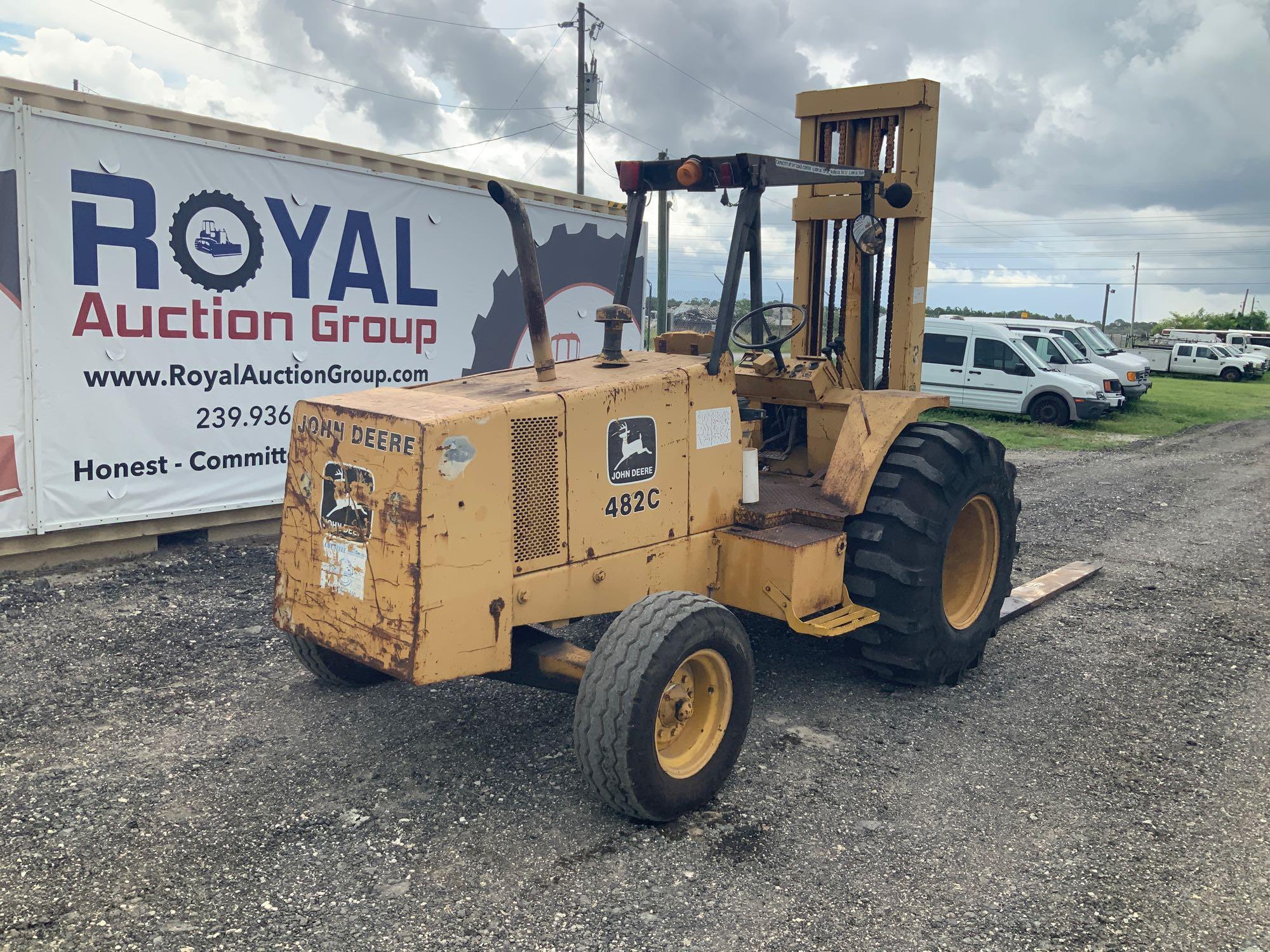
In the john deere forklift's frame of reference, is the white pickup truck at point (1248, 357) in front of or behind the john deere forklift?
in front

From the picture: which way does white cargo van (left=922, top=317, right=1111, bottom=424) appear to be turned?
to the viewer's right

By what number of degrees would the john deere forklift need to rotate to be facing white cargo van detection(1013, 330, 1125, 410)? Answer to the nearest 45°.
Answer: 0° — it already faces it

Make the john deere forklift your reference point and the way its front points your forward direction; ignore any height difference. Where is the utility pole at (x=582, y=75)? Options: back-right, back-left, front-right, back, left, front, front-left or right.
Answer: front-left

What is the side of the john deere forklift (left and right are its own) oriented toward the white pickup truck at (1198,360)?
front

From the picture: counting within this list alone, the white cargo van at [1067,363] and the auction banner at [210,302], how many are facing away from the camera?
0

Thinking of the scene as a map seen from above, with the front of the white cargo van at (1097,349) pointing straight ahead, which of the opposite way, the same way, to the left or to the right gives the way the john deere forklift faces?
to the left

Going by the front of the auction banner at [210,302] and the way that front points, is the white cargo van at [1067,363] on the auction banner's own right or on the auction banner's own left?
on the auction banner's own left

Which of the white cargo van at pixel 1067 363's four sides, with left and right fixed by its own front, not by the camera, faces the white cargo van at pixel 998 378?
right

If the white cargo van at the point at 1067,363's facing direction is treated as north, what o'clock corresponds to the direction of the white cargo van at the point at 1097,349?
the white cargo van at the point at 1097,349 is roughly at 8 o'clock from the white cargo van at the point at 1067,363.

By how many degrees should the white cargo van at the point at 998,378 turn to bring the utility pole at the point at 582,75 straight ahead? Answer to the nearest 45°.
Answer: approximately 135° to its left

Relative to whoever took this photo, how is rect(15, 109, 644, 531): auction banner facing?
facing the viewer and to the right of the viewer

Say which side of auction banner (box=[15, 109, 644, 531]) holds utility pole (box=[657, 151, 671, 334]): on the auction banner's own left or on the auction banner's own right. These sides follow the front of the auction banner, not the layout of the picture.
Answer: on the auction banner's own left

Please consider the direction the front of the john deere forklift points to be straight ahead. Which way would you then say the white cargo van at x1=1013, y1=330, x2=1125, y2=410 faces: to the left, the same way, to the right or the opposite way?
to the right

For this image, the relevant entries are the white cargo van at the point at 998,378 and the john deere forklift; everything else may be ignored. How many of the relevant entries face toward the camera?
0

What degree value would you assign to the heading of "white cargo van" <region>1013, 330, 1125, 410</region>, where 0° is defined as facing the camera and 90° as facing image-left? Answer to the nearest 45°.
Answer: approximately 315°

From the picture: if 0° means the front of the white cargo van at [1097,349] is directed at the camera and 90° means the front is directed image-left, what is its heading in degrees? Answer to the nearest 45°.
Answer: approximately 315°
